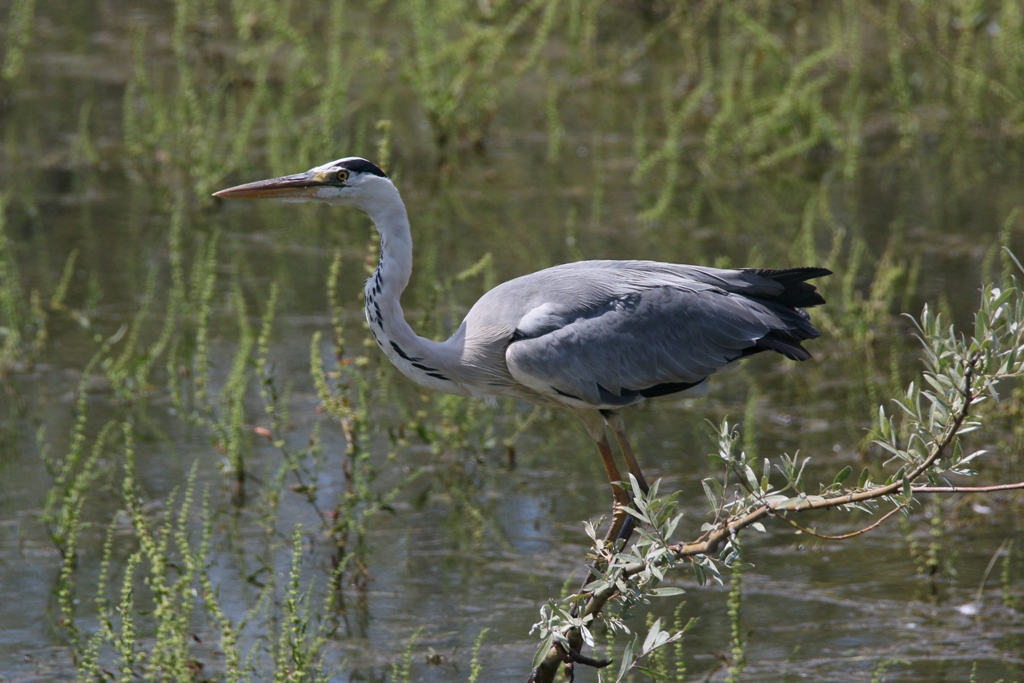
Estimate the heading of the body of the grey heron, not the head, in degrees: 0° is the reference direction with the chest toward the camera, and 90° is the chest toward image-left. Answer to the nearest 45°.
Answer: approximately 90°
